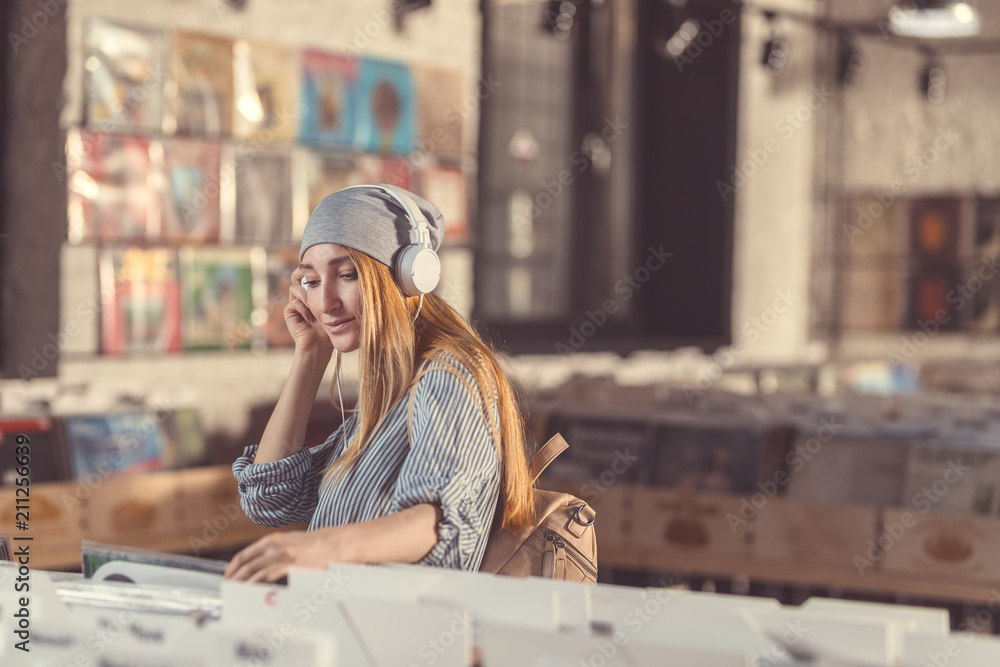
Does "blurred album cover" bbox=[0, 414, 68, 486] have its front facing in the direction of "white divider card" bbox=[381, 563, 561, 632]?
yes

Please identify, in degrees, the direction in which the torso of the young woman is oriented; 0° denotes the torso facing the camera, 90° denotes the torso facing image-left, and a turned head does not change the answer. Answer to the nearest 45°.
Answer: approximately 45°

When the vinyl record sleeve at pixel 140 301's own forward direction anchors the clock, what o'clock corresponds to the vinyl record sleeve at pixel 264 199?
the vinyl record sleeve at pixel 264 199 is roughly at 8 o'clock from the vinyl record sleeve at pixel 140 301.

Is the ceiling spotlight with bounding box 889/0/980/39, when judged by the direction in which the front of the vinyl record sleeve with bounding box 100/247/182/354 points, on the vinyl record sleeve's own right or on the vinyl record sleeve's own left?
on the vinyl record sleeve's own left

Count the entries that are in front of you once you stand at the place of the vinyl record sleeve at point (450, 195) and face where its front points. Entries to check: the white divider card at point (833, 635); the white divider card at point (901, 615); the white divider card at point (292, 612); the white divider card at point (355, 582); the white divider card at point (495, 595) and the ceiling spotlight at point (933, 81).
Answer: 5
